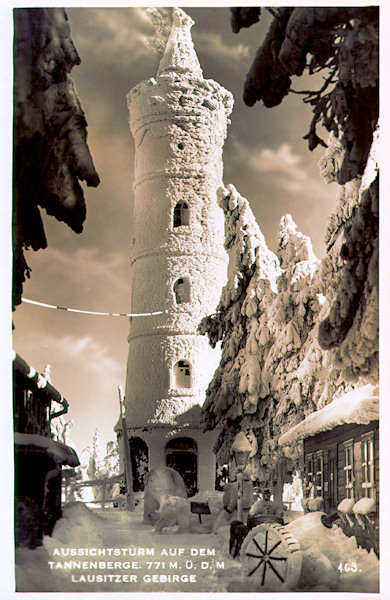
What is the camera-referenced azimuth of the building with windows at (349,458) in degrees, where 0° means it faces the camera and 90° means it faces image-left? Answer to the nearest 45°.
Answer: approximately 45°

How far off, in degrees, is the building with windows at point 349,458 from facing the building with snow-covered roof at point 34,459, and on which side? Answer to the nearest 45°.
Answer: approximately 45° to its right

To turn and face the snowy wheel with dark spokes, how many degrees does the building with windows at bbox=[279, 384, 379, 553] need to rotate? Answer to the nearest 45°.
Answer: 0° — it already faces it

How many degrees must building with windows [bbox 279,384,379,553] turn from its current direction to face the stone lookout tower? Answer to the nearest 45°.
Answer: approximately 90° to its right
